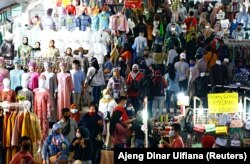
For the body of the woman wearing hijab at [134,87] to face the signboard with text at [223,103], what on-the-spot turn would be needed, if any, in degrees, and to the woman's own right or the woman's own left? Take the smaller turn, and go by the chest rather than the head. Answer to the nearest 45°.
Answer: approximately 90° to the woman's own left

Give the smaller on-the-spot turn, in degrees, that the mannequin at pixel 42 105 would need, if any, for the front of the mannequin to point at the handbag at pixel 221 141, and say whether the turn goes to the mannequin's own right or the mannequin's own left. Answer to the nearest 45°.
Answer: approximately 90° to the mannequin's own left
